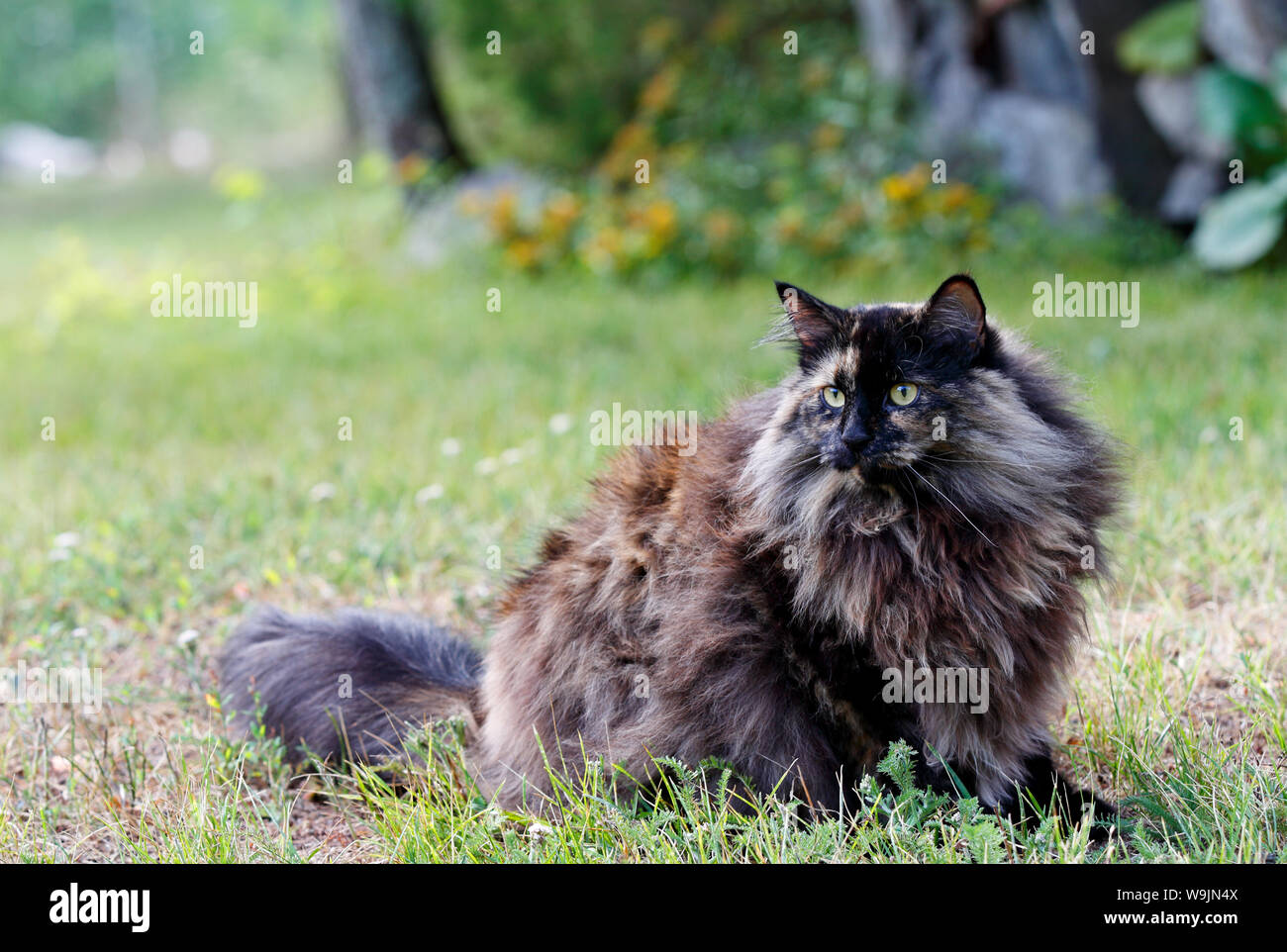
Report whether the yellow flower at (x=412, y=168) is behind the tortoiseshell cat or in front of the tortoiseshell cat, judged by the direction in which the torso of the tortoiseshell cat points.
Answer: behind

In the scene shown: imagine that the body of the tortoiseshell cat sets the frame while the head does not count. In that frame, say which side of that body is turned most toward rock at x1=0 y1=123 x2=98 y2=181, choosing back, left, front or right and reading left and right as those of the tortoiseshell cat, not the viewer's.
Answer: back

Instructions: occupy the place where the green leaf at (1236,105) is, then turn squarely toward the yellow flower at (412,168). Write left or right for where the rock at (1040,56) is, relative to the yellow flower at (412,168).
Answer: right

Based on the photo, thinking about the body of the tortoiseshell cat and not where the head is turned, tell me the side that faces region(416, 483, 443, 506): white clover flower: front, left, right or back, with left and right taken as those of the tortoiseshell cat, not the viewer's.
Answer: back

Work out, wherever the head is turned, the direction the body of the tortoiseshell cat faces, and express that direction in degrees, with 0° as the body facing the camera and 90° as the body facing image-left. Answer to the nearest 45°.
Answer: approximately 315°

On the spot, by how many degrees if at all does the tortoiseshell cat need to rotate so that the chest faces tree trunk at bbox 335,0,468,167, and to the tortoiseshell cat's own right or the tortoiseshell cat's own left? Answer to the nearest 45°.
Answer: approximately 135° to the tortoiseshell cat's own left

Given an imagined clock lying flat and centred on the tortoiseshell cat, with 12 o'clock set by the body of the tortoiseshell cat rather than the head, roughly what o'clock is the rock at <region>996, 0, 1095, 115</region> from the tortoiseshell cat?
The rock is roughly at 8 o'clock from the tortoiseshell cat.

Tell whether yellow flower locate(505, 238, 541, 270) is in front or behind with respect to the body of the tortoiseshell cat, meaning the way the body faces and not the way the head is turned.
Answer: behind

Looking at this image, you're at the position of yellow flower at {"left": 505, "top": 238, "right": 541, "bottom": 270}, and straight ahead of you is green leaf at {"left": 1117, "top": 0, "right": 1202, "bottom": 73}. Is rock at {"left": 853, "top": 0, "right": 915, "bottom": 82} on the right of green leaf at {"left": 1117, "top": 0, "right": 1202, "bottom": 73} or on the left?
left

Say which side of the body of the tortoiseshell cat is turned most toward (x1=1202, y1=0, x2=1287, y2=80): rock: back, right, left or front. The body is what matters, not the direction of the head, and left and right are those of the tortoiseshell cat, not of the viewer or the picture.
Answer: left
